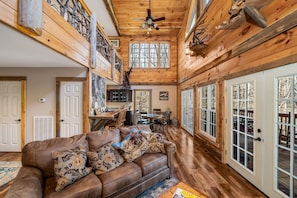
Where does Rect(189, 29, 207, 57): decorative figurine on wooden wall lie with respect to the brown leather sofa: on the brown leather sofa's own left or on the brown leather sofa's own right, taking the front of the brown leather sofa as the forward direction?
on the brown leather sofa's own left

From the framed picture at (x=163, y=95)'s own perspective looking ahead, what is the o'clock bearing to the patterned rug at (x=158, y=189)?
The patterned rug is roughly at 12 o'clock from the framed picture.

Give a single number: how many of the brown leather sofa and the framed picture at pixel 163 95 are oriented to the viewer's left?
0

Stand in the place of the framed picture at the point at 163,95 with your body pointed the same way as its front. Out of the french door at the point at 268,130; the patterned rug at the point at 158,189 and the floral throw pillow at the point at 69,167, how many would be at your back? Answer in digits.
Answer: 0

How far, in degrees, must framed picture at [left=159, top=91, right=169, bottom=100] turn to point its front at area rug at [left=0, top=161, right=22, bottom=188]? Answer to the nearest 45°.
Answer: approximately 45° to its right

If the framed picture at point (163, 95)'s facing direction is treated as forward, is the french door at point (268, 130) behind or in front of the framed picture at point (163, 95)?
in front

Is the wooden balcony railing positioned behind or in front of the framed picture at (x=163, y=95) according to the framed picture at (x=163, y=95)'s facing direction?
in front

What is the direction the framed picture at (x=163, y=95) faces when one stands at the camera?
facing the viewer

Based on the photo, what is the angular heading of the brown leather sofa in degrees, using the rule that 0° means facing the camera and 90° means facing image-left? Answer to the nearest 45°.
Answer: approximately 315°

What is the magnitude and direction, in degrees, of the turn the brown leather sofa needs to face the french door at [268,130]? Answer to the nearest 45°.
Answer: approximately 45° to its left

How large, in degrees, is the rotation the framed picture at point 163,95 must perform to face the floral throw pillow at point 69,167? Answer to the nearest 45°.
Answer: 0° — it already faces it
